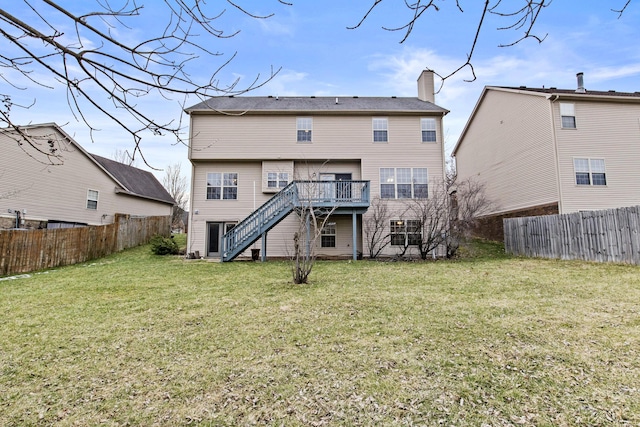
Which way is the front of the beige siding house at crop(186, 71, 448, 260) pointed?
away from the camera

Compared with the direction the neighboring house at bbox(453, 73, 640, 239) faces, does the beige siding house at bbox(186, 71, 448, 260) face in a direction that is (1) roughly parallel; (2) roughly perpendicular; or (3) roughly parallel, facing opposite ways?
roughly parallel

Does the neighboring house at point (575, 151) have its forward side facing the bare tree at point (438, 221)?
no

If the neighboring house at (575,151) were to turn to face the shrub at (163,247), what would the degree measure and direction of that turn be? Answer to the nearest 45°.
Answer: approximately 90° to its left

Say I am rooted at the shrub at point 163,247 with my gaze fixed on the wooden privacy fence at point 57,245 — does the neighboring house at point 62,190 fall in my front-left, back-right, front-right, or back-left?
front-right

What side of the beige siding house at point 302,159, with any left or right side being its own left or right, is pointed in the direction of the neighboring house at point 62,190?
left

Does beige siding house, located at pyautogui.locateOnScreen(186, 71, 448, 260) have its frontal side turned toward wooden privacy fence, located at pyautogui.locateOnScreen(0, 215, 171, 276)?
no

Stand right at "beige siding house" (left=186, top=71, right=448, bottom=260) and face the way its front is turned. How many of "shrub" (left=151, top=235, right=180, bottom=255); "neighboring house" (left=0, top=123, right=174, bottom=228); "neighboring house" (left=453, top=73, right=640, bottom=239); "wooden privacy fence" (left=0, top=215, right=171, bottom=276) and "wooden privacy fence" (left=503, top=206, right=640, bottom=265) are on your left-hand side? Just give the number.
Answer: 3

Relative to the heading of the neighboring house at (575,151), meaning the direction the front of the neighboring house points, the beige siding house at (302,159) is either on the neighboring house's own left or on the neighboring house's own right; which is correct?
on the neighboring house's own left

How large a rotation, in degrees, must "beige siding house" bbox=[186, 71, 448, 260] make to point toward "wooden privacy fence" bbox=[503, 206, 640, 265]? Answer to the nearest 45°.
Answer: approximately 90° to its right

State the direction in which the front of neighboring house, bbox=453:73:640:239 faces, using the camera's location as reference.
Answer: facing away from the viewer and to the left of the viewer

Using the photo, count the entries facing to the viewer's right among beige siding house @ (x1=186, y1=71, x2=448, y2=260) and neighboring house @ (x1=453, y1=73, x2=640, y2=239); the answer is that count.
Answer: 0

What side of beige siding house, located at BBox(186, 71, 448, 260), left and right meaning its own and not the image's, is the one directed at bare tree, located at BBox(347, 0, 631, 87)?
back

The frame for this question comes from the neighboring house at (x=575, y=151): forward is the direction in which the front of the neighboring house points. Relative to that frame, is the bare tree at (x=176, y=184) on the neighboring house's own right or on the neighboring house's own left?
on the neighboring house's own left

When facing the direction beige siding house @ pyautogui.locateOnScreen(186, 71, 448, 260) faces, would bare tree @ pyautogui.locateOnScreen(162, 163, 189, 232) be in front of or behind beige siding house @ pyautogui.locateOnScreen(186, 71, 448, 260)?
in front

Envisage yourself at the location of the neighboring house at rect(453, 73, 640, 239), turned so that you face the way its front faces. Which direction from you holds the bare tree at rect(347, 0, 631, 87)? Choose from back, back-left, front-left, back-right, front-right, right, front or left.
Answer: back-left
